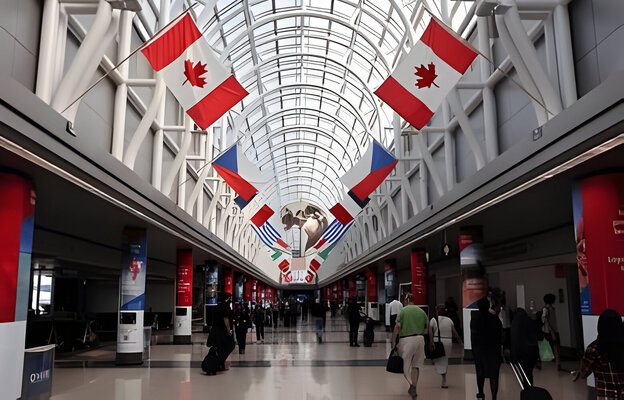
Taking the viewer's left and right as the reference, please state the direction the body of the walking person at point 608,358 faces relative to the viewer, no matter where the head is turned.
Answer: facing away from the viewer

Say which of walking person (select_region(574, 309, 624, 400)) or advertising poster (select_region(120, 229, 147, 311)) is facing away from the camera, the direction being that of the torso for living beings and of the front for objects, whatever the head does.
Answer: the walking person

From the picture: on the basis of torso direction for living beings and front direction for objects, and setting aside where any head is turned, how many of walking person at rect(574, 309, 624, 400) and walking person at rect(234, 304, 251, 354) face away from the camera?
1

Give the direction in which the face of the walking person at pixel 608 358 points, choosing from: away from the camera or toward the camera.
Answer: away from the camera

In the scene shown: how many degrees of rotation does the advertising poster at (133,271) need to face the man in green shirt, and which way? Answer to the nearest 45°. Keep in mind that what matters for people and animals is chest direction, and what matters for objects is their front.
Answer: approximately 45° to its left

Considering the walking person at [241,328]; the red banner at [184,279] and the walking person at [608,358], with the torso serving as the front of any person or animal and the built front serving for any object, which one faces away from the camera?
the walking person at [608,358]

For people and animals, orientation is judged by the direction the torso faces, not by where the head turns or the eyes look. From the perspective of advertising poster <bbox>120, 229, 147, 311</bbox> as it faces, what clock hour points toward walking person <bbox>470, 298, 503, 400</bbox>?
The walking person is roughly at 11 o'clock from the advertising poster.

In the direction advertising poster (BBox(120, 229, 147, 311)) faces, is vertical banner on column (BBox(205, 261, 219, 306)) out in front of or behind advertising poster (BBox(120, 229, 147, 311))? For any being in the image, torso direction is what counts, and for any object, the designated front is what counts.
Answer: behind
